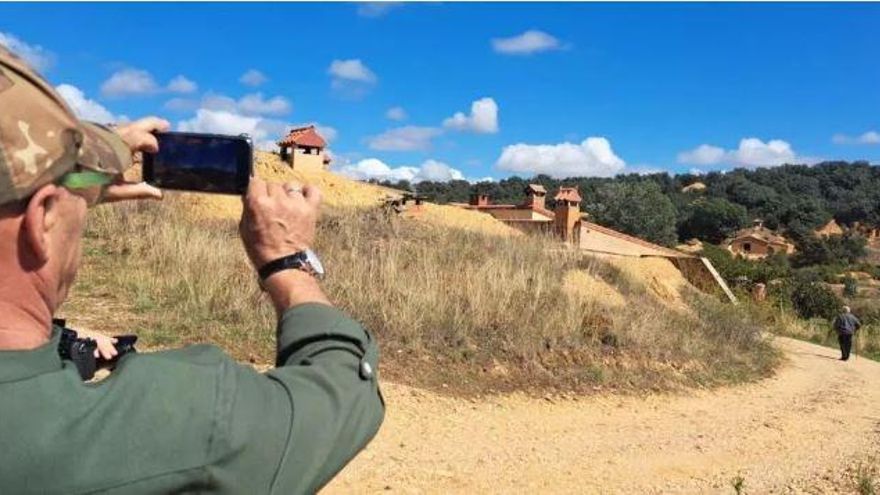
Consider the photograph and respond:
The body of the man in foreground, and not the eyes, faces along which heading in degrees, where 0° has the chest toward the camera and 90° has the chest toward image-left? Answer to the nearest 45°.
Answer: approximately 225°

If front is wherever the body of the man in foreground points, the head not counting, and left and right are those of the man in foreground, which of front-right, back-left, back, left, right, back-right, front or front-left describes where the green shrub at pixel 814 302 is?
front

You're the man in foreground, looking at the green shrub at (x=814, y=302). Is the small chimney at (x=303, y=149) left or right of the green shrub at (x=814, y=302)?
left

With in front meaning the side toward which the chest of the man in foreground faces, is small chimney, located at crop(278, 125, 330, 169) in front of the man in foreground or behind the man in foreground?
in front

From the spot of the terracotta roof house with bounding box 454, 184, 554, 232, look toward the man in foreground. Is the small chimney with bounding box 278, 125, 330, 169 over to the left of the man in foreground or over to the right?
right

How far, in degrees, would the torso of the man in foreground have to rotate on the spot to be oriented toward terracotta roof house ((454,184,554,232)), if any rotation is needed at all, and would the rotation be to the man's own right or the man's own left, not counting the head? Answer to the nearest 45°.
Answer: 0° — they already face it

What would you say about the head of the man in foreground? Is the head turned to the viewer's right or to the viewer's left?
to the viewer's right

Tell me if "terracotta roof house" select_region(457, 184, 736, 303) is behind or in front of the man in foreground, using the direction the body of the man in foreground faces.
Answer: in front
